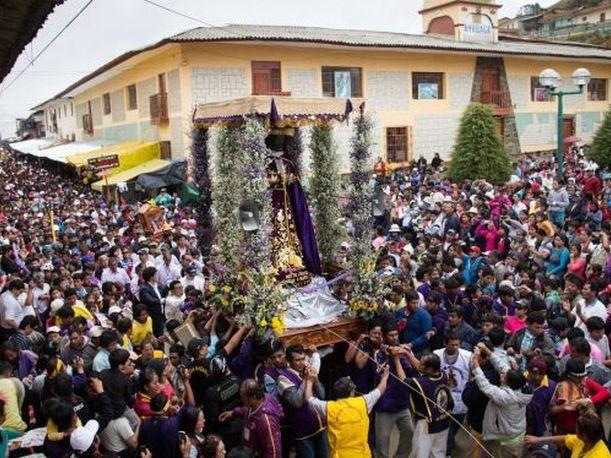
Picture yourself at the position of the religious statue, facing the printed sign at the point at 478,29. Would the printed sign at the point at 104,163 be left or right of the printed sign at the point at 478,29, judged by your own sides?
left

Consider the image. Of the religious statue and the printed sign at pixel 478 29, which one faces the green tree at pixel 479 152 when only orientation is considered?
the printed sign

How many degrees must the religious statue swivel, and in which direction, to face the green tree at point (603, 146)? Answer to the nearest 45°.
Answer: approximately 180°

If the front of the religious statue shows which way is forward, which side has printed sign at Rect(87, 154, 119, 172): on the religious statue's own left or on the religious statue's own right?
on the religious statue's own right

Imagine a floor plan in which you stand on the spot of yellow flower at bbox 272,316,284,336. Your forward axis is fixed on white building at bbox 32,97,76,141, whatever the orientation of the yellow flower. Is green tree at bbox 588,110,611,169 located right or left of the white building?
right

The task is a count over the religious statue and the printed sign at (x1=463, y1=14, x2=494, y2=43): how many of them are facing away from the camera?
0

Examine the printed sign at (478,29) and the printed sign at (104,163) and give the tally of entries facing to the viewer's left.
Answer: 0

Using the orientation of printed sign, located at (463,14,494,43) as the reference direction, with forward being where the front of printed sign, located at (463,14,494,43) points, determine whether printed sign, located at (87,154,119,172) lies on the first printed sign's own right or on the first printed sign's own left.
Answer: on the first printed sign's own right

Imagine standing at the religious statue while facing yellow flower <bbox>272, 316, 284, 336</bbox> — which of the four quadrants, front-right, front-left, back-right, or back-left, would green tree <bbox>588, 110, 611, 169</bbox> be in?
back-left

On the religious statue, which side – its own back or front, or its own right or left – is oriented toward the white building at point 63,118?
right

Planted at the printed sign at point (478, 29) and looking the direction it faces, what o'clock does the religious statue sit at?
The religious statue is roughly at 12 o'clock from the printed sign.

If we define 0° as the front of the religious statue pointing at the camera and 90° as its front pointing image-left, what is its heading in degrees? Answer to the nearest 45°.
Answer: approximately 45°
